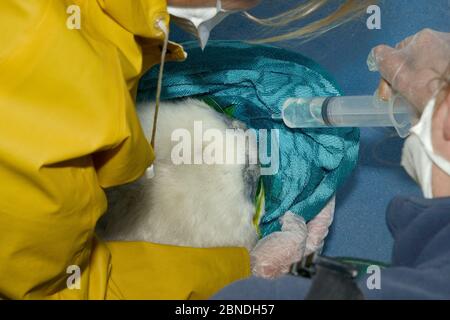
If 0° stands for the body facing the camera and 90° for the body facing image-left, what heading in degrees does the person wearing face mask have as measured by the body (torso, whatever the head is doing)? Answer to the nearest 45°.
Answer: approximately 90°
